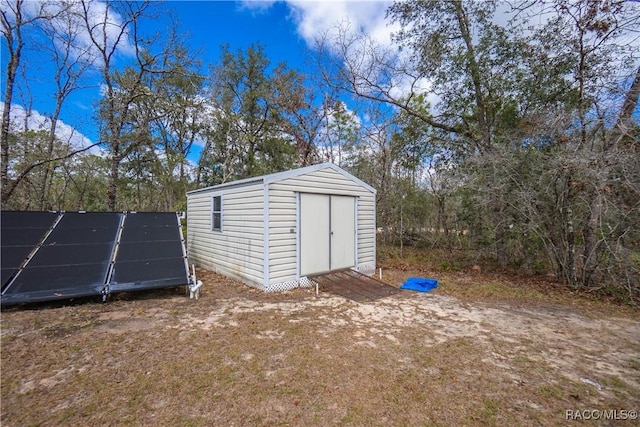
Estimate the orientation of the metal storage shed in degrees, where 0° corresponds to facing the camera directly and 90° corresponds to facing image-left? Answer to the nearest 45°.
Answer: approximately 315°

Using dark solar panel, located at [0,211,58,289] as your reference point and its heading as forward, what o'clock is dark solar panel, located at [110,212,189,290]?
dark solar panel, located at [110,212,189,290] is roughly at 10 o'clock from dark solar panel, located at [0,211,58,289].

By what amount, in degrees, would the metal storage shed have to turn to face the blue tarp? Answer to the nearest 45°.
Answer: approximately 45° to its left

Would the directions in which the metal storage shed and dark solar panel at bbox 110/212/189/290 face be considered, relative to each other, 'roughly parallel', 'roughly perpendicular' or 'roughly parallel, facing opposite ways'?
roughly parallel

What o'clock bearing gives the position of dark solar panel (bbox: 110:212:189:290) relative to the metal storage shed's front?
The dark solar panel is roughly at 4 o'clock from the metal storage shed.

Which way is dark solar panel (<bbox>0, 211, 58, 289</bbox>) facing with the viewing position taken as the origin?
facing the viewer

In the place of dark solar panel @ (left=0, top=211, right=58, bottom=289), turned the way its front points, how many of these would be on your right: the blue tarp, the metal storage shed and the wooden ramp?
0

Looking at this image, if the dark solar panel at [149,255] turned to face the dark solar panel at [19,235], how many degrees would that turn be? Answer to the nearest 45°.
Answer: approximately 90° to its right

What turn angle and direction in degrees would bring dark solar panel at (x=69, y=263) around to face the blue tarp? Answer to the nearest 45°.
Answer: approximately 45° to its left

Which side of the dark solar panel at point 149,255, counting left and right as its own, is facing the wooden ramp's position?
left

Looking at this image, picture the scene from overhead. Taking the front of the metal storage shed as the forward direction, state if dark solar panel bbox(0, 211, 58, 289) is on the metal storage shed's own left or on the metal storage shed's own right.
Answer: on the metal storage shed's own right

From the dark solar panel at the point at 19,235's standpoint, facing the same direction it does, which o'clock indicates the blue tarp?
The blue tarp is roughly at 10 o'clock from the dark solar panel.

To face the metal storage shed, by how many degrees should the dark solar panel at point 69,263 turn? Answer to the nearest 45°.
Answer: approximately 90° to its left

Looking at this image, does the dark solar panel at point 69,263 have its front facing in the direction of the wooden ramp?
no

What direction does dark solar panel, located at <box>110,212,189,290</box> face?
toward the camera

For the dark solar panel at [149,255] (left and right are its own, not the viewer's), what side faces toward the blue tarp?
left

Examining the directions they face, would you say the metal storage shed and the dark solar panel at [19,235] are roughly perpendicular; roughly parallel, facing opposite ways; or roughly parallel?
roughly parallel
